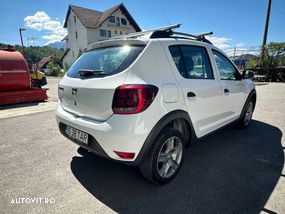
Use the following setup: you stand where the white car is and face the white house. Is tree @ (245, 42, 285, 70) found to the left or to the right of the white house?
right

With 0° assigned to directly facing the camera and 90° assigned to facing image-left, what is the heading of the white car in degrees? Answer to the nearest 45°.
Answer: approximately 225°

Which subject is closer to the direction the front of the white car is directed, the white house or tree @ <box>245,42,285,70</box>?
the tree

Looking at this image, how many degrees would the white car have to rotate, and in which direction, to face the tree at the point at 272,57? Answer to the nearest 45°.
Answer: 0° — it already faces it

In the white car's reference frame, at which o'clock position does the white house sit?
The white house is roughly at 10 o'clock from the white car.
